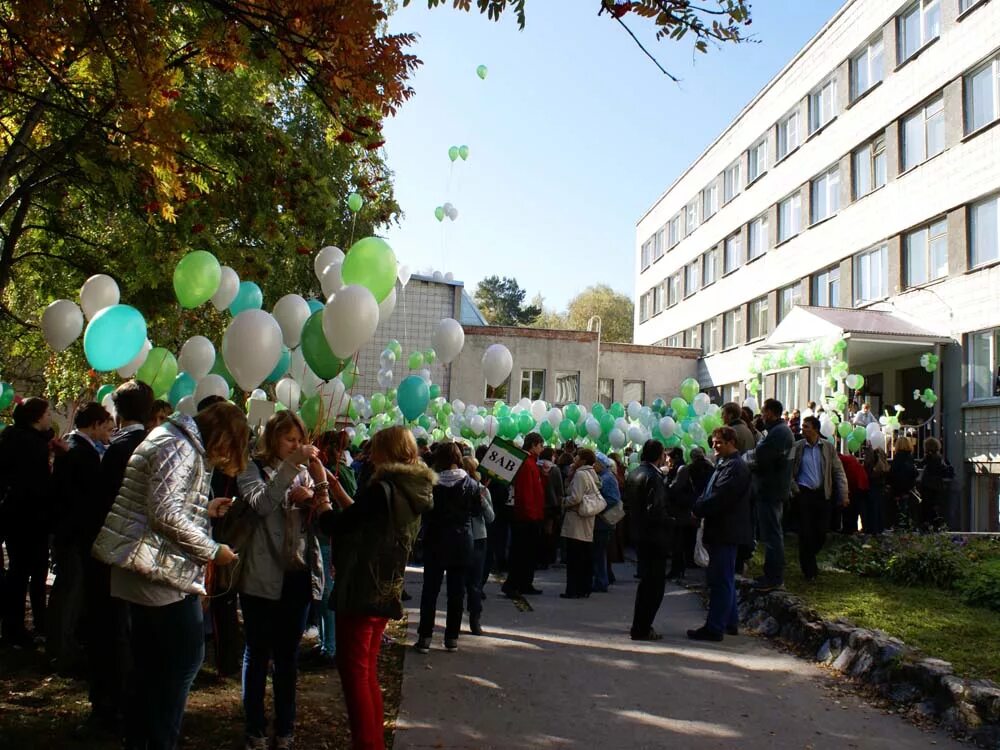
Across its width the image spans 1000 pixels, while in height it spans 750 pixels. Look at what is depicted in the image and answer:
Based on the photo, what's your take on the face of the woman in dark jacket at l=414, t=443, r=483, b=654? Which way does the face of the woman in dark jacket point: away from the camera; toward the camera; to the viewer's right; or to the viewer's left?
away from the camera

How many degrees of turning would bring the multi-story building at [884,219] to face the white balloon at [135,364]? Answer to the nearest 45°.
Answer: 0° — it already faces it

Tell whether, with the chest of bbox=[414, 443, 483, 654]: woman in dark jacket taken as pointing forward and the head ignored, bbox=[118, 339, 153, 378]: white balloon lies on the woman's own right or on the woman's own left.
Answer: on the woman's own left

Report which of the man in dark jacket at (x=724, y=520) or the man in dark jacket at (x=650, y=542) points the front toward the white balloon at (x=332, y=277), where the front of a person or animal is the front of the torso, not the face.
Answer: the man in dark jacket at (x=724, y=520)

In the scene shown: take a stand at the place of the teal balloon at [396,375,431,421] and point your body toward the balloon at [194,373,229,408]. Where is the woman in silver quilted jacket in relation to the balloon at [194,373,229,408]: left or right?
left

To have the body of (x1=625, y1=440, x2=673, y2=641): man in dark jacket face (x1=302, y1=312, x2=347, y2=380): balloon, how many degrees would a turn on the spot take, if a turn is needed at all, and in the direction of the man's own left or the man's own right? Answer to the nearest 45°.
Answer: approximately 135° to the man's own left

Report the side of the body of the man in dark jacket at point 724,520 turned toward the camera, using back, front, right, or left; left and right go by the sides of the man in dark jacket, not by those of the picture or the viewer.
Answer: left

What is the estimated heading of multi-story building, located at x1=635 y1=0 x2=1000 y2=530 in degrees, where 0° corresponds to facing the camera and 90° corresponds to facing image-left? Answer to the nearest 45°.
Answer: approximately 45°

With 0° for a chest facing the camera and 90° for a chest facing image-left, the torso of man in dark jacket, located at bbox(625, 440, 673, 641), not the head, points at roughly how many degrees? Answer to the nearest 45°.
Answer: approximately 225°

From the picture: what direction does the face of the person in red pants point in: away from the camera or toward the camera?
away from the camera

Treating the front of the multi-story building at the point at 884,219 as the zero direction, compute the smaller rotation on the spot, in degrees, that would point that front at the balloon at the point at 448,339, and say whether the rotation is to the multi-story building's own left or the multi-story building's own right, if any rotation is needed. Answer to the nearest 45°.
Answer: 0° — it already faces it
